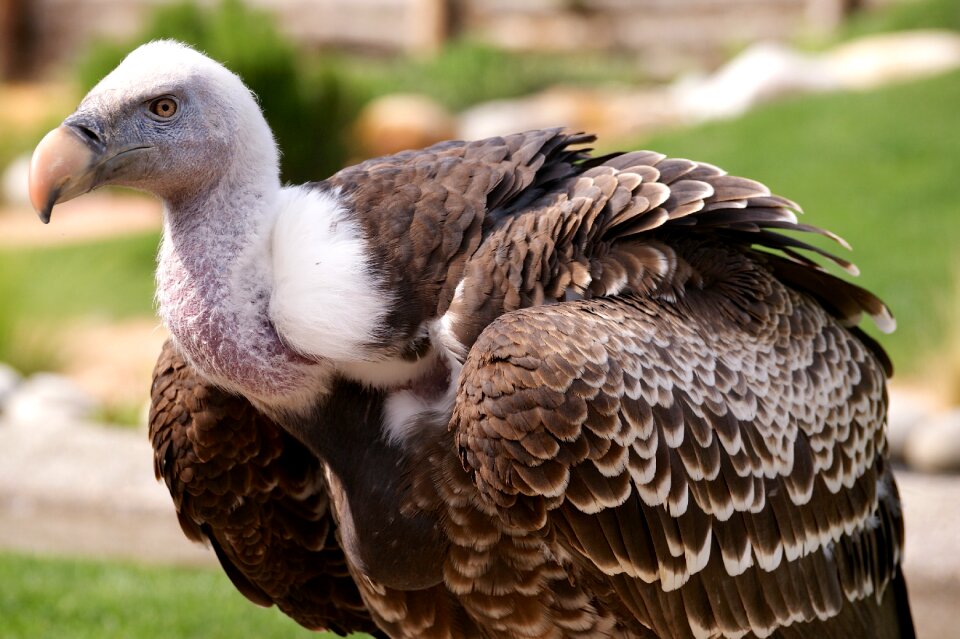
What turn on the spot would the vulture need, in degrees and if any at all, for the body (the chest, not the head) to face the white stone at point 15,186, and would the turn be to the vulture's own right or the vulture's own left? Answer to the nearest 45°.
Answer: approximately 90° to the vulture's own right

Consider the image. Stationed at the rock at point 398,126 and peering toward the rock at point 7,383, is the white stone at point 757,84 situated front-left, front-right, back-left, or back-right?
back-left

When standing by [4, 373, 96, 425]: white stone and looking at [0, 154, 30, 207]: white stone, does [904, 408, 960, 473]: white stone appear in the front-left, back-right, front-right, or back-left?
back-right

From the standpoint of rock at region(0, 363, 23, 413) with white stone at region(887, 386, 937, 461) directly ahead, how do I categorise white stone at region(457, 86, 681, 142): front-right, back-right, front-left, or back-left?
front-left

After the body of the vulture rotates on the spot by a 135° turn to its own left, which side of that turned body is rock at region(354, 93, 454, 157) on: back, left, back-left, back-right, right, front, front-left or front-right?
left

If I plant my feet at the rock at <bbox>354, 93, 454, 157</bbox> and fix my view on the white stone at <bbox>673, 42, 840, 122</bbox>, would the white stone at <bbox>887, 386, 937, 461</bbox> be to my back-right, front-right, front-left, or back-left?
back-right

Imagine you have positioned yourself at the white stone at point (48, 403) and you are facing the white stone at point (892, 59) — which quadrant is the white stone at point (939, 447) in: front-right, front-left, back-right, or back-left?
front-right

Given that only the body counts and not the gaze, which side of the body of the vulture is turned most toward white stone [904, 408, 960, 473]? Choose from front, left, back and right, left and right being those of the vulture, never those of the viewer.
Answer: back

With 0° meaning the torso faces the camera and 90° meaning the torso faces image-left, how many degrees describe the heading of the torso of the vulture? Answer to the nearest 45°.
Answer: approximately 45°

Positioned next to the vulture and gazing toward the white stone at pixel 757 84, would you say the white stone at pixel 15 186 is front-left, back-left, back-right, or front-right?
front-left

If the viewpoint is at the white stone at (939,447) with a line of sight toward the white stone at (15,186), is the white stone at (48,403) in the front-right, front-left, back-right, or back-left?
front-left

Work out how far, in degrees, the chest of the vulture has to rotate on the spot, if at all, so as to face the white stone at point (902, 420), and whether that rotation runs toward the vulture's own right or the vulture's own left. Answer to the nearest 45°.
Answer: approximately 180°

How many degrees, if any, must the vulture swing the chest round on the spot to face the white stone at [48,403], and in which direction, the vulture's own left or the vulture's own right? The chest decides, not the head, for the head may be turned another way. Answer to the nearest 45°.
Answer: approximately 90° to the vulture's own right
